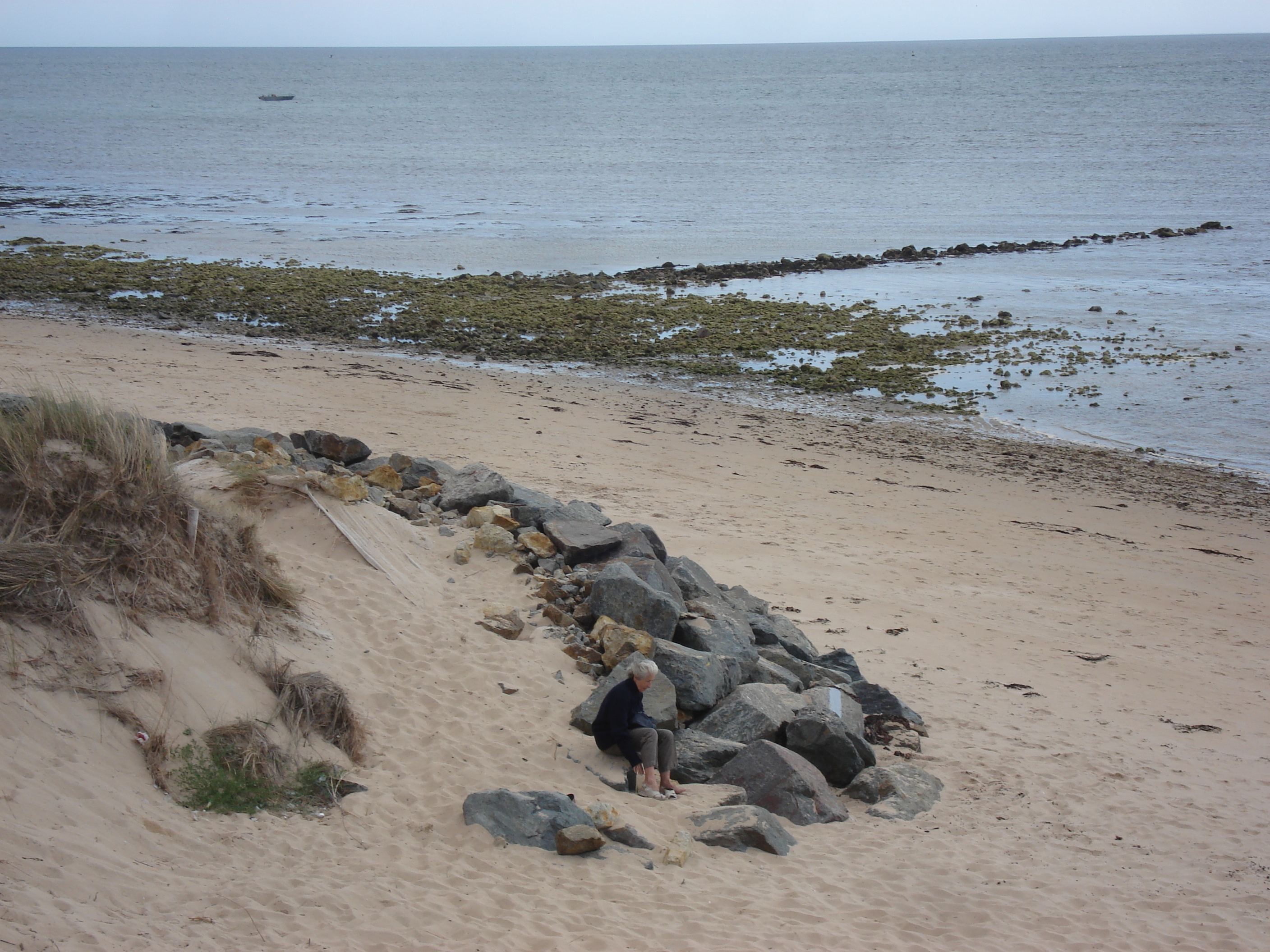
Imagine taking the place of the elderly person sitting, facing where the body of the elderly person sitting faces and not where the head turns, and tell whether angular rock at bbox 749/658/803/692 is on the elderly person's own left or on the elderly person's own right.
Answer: on the elderly person's own left

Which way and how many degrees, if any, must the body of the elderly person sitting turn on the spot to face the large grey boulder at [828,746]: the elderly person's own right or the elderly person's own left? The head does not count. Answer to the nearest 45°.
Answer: approximately 45° to the elderly person's own left

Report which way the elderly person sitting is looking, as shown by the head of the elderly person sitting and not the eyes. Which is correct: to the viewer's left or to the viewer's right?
to the viewer's right
